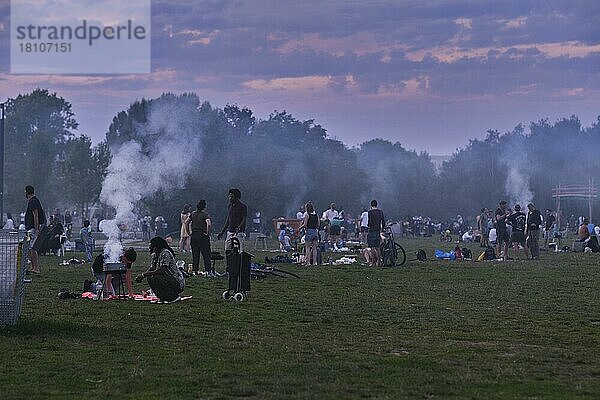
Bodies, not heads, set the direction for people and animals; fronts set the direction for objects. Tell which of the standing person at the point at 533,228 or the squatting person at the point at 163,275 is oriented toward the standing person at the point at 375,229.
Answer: the standing person at the point at 533,228

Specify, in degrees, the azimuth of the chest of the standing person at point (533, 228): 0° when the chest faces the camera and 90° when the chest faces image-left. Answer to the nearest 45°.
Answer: approximately 45°

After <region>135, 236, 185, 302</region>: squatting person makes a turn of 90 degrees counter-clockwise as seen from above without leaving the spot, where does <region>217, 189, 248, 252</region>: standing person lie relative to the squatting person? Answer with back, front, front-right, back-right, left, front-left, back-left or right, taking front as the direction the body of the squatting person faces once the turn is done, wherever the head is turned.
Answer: back-left

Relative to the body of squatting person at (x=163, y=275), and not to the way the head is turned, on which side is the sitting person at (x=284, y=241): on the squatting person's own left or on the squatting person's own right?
on the squatting person's own right

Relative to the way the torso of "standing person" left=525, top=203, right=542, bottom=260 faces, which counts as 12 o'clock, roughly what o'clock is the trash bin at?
The trash bin is roughly at 11 o'clock from the standing person.

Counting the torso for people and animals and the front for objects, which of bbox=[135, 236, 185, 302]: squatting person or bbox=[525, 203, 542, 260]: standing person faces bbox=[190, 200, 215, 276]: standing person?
bbox=[525, 203, 542, 260]: standing person

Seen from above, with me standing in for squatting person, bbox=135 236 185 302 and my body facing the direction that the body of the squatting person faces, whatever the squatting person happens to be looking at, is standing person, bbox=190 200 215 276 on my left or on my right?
on my right

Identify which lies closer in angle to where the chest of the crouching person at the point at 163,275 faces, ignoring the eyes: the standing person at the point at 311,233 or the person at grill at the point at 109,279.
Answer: the person at grill

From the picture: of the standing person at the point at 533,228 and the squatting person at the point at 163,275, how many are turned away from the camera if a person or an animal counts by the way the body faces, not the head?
0

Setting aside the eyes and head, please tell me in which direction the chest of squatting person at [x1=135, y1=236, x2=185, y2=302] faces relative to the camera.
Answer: to the viewer's left

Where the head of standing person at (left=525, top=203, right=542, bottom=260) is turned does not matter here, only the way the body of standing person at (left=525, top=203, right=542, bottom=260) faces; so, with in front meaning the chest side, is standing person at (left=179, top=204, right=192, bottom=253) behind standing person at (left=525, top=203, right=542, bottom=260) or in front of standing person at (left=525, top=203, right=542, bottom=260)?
in front
